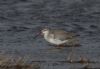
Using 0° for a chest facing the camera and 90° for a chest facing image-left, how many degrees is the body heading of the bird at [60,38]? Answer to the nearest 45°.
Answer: approximately 90°
